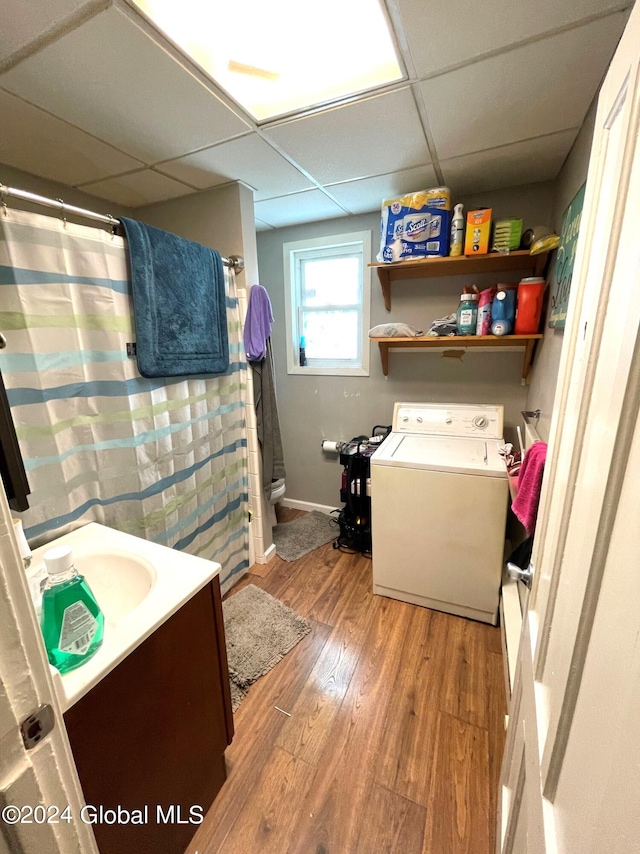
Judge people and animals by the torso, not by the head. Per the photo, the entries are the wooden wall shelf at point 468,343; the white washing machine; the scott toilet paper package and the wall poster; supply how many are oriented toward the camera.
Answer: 3

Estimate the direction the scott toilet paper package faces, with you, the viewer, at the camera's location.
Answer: facing the viewer

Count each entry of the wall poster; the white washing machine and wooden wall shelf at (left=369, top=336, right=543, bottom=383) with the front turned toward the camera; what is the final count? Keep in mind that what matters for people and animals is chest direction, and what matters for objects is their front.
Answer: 2

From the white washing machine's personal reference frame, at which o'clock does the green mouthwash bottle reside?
The green mouthwash bottle is roughly at 1 o'clock from the white washing machine.

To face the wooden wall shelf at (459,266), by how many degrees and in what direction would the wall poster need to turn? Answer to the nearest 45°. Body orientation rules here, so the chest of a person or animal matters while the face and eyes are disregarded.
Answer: approximately 45° to its right

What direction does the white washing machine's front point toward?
toward the camera

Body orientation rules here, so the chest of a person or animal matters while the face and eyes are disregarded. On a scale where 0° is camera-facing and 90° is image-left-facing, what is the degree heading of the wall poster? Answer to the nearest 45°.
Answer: approximately 90°

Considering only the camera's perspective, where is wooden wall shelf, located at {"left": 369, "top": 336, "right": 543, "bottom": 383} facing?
facing the viewer

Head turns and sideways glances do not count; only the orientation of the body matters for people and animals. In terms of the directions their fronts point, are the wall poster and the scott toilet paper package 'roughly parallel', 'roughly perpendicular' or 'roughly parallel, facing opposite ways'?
roughly perpendicular

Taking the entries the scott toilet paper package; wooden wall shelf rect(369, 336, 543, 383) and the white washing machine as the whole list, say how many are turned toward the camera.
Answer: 3
